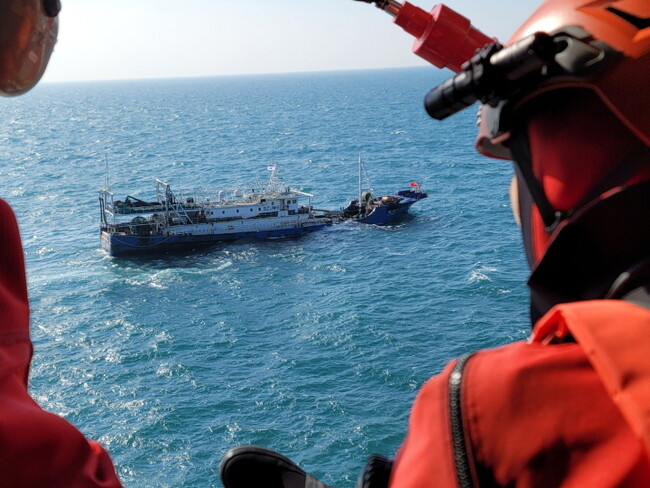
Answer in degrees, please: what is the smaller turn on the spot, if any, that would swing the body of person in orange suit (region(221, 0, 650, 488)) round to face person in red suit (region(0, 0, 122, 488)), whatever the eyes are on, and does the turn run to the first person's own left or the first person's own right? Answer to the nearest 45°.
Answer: approximately 45° to the first person's own left

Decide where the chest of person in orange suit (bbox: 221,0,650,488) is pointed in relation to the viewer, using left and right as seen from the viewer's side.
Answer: facing away from the viewer and to the left of the viewer

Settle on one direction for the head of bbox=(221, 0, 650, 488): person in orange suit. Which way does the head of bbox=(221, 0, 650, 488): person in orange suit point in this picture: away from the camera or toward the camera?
away from the camera
